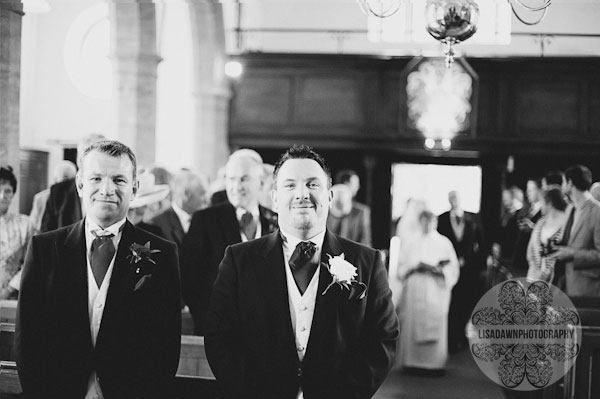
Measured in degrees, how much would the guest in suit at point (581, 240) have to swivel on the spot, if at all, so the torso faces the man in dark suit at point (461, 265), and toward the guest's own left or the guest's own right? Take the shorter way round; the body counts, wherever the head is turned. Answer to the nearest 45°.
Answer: approximately 45° to the guest's own right

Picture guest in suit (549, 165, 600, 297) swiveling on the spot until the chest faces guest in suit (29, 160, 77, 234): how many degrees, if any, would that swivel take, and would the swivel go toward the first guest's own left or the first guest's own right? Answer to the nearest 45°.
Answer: approximately 45° to the first guest's own left

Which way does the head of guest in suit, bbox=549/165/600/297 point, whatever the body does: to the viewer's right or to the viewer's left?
to the viewer's left

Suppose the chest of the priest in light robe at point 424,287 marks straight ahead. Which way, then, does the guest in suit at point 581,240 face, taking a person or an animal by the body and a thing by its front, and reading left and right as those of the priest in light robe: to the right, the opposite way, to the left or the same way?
to the right

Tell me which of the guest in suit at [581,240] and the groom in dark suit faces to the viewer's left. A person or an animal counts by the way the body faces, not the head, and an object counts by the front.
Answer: the guest in suit

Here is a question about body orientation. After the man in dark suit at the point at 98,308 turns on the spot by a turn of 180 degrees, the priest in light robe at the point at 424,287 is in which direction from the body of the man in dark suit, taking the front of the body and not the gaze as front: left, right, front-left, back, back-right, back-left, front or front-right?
front-right

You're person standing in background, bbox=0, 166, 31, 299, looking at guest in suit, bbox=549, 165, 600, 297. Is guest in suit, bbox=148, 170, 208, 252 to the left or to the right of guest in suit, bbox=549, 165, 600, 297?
left

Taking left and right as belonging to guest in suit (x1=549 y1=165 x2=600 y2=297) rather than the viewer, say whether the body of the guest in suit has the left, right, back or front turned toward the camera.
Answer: left

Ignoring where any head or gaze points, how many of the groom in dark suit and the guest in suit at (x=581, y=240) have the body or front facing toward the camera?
1
